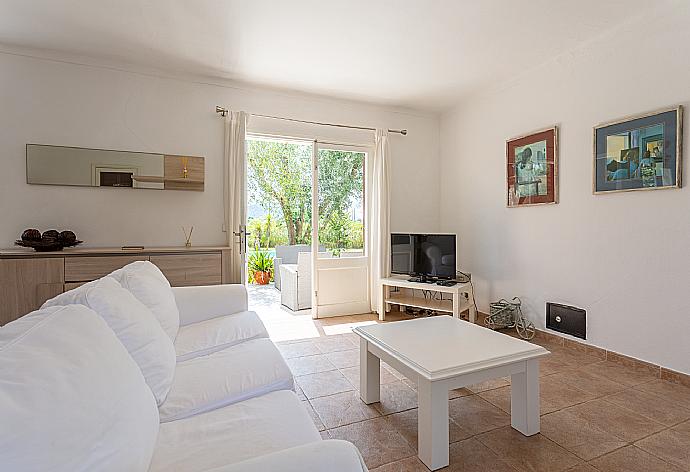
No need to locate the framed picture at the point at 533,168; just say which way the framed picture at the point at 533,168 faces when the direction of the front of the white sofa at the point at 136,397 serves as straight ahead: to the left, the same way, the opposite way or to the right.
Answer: the opposite way

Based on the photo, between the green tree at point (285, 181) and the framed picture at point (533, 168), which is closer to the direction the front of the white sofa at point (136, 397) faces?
the framed picture

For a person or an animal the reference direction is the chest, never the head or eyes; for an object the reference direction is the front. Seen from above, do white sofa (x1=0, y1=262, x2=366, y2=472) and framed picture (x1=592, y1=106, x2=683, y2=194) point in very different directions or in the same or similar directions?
very different directions

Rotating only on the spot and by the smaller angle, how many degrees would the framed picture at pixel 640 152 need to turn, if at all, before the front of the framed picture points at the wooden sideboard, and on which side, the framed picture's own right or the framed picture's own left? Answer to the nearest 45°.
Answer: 0° — it already faces it

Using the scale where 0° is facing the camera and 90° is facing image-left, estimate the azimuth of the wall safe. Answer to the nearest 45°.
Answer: approximately 45°

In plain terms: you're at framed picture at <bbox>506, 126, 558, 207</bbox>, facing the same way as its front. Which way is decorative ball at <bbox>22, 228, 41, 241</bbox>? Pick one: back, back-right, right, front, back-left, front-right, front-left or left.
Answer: front

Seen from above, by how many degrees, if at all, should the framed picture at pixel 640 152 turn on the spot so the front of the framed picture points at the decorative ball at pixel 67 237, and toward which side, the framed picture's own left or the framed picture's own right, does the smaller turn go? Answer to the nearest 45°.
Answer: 0° — it already faces it

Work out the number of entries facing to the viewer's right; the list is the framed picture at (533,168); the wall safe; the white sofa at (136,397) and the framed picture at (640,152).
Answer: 1

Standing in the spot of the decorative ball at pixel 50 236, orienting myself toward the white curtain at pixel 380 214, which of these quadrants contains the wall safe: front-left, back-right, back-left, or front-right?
front-right

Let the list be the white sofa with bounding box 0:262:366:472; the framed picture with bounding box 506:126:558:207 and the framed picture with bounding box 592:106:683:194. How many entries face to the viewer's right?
1

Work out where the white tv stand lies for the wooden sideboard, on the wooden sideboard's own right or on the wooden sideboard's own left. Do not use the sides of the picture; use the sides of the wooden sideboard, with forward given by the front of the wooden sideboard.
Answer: on the wooden sideboard's own left

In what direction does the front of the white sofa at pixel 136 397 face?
to the viewer's right

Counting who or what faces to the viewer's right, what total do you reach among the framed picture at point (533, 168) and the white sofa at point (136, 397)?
1

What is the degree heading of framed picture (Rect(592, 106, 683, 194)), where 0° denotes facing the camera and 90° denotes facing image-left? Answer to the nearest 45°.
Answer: approximately 45°

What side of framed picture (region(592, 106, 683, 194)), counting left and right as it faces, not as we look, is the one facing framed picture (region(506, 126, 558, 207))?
right

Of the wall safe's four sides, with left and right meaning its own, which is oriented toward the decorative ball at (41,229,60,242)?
front

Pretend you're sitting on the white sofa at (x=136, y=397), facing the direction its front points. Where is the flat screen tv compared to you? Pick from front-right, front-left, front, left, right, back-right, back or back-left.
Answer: front-left
